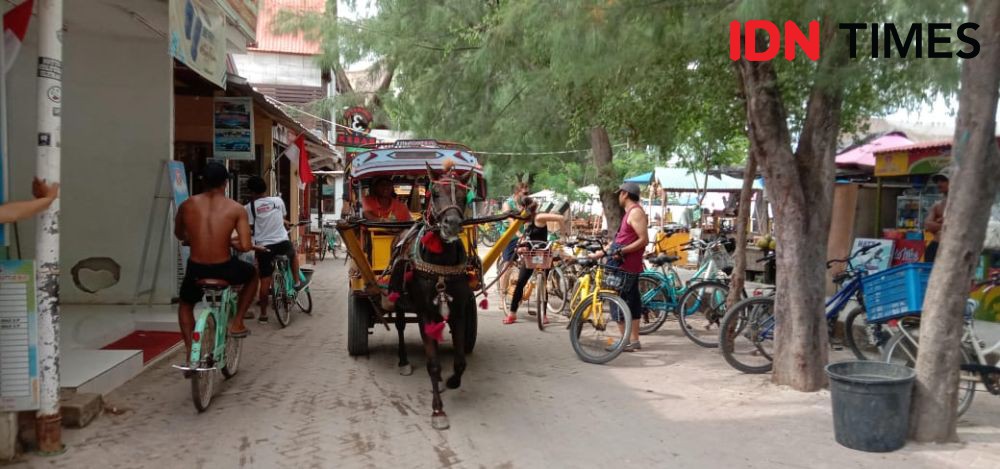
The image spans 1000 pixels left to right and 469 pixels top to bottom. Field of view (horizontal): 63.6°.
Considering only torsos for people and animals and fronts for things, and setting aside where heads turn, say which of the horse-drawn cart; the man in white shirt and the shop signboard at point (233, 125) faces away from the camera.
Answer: the man in white shirt

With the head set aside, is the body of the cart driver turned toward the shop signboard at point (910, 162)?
no

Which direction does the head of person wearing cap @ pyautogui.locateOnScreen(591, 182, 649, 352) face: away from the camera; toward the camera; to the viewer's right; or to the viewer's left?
to the viewer's left

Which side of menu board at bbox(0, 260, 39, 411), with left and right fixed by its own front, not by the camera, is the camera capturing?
front

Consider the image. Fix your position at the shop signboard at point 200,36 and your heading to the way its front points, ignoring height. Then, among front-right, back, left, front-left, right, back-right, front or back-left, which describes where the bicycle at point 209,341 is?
front-right

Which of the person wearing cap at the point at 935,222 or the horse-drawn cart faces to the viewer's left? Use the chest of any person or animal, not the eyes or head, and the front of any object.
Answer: the person wearing cap

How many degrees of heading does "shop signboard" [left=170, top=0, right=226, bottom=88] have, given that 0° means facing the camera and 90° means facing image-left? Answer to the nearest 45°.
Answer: approximately 315°

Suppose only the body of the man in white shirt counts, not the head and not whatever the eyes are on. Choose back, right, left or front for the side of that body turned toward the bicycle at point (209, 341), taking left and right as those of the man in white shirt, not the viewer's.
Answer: back

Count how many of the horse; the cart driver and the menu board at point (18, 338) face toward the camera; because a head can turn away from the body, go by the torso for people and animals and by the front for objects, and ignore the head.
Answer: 3

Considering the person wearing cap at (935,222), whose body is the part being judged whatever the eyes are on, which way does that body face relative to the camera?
to the viewer's left

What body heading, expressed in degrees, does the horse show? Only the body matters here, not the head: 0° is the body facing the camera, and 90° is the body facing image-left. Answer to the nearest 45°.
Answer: approximately 0°

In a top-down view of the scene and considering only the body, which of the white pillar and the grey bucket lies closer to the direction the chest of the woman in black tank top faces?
the white pillar

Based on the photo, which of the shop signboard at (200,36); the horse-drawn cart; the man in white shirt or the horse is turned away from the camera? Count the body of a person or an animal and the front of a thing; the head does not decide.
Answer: the man in white shirt

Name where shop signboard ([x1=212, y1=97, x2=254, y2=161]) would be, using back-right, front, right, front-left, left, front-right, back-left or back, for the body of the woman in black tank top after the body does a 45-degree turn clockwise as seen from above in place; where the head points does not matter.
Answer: front

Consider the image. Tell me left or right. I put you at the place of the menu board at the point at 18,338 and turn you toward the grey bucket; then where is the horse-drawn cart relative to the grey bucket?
left

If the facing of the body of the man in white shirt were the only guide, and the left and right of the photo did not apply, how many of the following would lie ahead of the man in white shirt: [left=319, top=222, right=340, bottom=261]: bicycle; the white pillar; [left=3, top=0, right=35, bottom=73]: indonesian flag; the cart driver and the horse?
1

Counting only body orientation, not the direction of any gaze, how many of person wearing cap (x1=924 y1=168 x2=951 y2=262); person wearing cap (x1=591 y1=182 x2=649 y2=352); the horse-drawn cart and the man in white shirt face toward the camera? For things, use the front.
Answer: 1

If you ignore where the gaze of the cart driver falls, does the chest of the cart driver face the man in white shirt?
no

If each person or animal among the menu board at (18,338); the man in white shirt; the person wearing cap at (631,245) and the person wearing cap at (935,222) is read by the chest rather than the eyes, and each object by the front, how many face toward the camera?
1

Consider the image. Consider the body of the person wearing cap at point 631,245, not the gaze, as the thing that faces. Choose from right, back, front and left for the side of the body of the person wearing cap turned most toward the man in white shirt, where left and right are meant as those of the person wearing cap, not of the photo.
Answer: front

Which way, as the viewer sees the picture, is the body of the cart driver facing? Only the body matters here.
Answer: toward the camera

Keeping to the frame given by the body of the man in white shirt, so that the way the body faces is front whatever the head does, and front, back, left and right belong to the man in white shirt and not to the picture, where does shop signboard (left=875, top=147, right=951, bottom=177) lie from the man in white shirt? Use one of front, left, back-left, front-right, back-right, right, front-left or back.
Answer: right

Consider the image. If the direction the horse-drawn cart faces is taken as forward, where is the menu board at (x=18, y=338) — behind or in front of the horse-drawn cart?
in front
